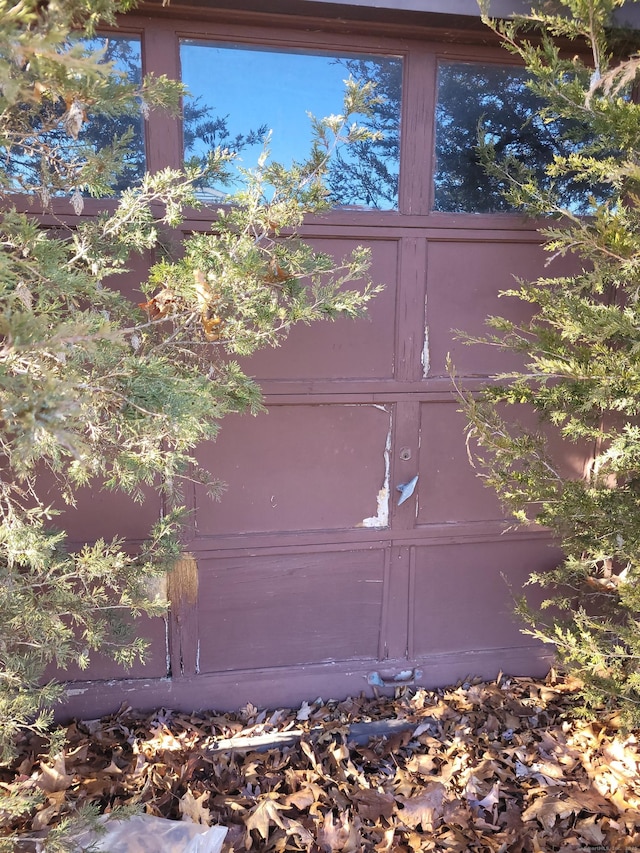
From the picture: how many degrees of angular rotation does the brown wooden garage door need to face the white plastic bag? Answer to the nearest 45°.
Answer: approximately 45° to its right

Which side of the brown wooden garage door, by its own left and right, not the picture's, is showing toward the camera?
front
